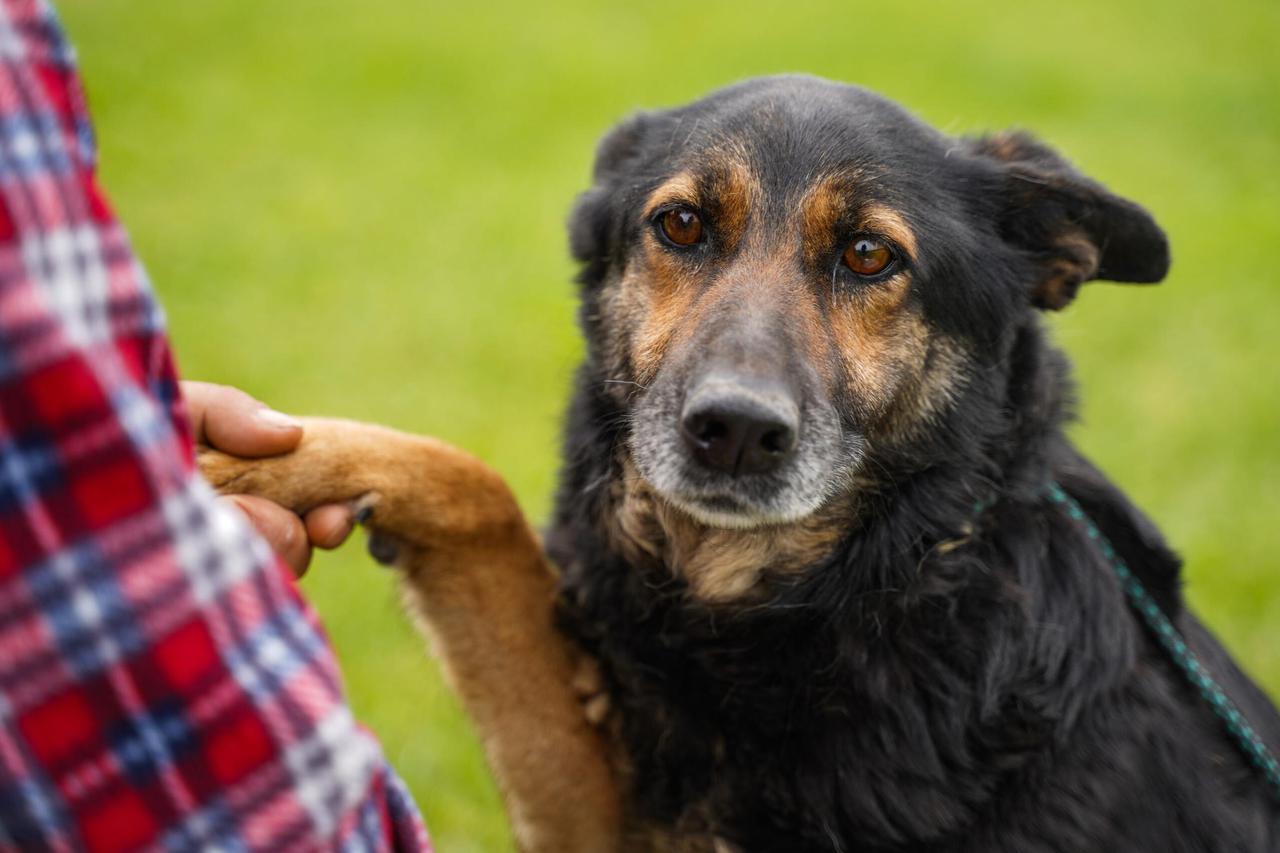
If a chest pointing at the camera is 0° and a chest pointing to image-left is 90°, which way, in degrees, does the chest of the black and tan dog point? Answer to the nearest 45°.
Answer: approximately 45°
